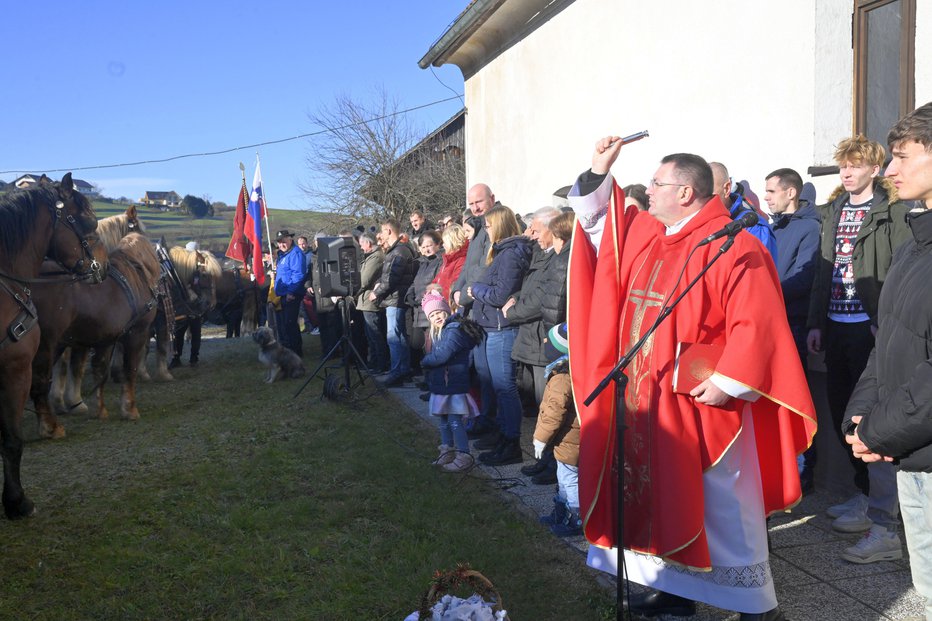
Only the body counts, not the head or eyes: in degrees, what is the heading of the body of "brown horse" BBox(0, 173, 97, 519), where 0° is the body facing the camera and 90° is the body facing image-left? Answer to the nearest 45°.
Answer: approximately 270°

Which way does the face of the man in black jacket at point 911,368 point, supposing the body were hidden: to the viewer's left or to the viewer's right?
to the viewer's left

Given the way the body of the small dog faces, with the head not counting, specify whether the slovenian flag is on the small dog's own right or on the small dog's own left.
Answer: on the small dog's own right

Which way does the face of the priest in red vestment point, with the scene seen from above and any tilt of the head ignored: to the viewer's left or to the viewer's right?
to the viewer's left

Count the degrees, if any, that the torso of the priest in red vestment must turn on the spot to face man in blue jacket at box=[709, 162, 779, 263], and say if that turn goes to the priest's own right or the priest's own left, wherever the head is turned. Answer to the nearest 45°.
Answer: approximately 135° to the priest's own right

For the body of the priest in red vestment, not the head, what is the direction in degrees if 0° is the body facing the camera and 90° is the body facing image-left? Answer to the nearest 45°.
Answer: approximately 45°
